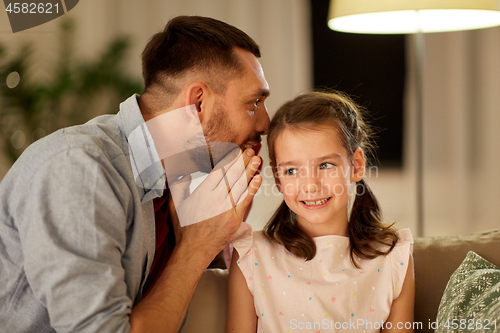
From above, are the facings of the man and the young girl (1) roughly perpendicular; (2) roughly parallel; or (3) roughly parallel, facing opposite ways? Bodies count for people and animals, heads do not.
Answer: roughly perpendicular

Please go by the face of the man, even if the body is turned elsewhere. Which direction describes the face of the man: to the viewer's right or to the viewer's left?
to the viewer's right

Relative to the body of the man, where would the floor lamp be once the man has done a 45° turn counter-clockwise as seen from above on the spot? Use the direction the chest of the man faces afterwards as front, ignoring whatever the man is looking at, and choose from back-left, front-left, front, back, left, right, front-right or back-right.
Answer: front

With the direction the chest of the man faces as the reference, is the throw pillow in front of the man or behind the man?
in front

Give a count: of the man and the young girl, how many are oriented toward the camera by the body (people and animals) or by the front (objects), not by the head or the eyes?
1

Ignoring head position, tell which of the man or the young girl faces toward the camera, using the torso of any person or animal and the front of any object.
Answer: the young girl

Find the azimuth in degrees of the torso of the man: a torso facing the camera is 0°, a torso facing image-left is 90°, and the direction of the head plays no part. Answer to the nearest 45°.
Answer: approximately 270°

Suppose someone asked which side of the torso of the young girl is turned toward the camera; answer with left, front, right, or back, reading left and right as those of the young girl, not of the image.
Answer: front
